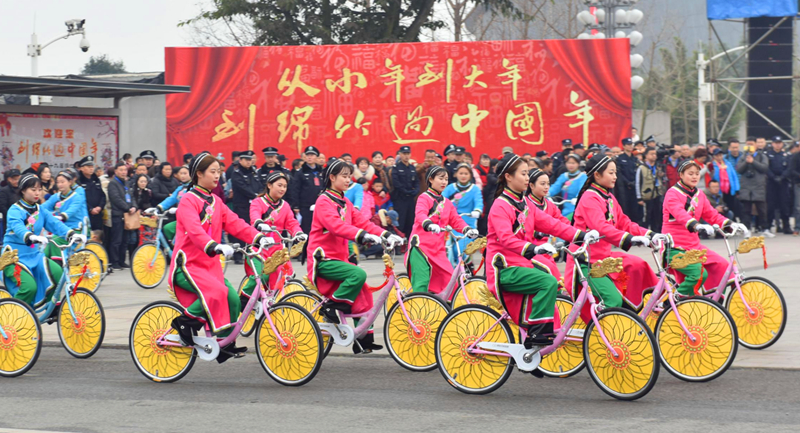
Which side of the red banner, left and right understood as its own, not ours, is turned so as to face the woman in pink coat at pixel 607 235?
front

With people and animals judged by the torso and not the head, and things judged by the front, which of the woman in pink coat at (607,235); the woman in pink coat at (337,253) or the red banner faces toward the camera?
the red banner

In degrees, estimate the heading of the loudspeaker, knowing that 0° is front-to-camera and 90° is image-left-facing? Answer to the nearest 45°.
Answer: approximately 0°

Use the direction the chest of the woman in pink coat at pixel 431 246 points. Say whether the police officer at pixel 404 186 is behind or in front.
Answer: behind

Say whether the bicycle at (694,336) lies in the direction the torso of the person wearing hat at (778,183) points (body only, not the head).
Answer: yes

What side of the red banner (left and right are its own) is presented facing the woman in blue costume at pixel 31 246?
front

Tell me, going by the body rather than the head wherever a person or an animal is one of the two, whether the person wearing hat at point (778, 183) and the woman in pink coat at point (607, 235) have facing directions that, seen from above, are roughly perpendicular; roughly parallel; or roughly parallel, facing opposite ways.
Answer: roughly perpendicular

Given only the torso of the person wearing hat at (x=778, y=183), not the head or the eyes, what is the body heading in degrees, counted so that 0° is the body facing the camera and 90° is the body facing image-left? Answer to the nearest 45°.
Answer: approximately 0°
